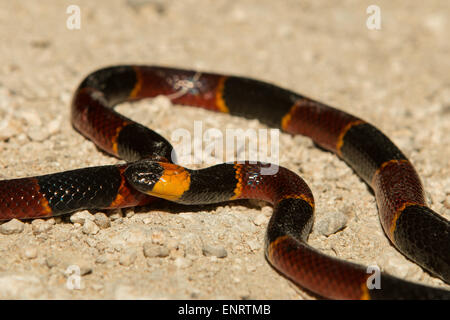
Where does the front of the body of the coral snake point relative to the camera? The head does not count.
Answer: to the viewer's left

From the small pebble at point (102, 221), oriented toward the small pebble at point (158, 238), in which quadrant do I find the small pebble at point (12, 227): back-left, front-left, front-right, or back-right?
back-right

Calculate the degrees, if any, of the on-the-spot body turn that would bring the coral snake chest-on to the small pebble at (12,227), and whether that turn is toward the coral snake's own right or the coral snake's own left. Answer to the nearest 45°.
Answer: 0° — it already faces it

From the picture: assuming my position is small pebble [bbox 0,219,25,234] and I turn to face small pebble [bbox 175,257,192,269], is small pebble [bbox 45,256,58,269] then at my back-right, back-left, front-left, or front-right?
front-right

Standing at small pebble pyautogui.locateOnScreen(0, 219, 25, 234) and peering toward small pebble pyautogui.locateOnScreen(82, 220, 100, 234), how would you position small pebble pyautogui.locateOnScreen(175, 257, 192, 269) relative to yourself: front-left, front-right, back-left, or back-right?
front-right
